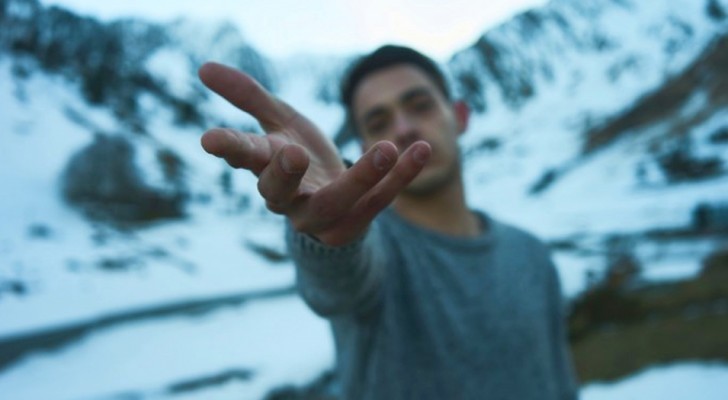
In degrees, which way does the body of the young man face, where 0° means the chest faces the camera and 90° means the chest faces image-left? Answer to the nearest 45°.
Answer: approximately 0°

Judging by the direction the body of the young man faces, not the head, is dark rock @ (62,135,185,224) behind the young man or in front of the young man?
behind
